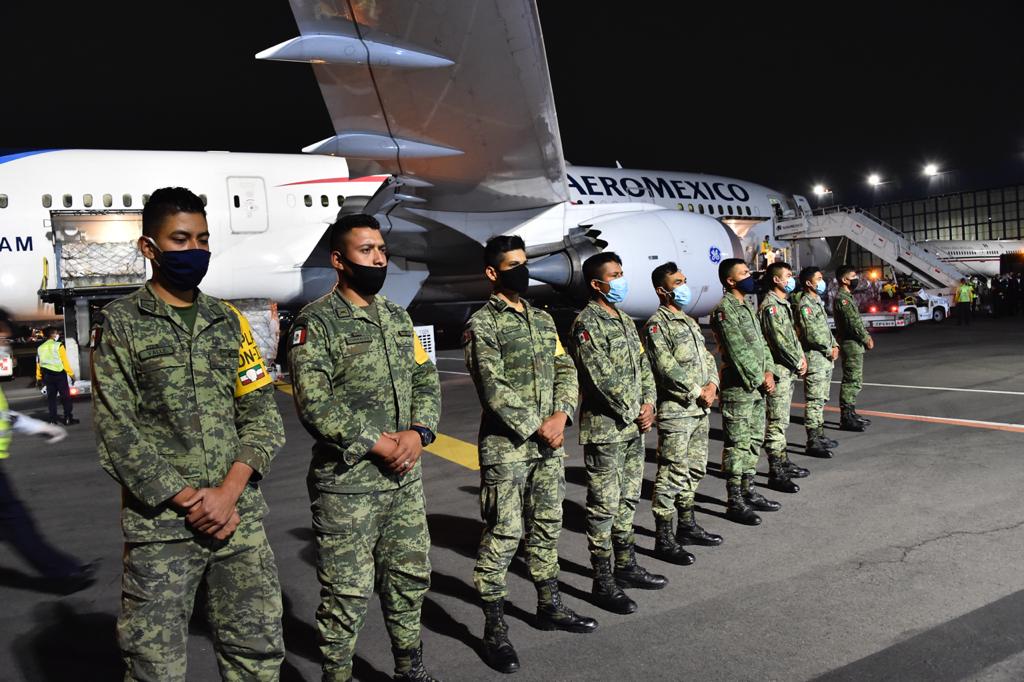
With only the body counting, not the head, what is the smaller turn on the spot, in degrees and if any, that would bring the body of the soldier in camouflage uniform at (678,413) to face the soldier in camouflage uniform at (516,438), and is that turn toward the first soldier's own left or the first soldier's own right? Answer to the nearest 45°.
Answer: approximately 90° to the first soldier's own right

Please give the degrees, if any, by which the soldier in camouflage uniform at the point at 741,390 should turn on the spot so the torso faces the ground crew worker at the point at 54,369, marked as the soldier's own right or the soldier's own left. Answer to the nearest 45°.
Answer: approximately 135° to the soldier's own right

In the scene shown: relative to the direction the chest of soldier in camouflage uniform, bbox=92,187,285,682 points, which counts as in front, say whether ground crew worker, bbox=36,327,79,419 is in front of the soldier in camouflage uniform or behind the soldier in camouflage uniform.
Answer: behind

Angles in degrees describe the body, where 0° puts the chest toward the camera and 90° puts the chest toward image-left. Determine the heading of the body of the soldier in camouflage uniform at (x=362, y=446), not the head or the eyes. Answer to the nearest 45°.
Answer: approximately 315°

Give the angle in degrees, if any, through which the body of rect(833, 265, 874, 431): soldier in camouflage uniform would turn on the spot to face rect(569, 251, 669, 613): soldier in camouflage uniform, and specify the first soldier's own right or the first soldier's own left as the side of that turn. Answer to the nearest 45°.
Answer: approximately 90° to the first soldier's own right

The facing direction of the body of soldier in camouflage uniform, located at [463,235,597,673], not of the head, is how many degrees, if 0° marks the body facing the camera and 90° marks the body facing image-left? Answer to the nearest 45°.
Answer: approximately 315°

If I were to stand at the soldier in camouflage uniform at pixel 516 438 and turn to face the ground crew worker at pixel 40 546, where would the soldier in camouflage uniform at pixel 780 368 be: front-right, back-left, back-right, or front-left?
back-right

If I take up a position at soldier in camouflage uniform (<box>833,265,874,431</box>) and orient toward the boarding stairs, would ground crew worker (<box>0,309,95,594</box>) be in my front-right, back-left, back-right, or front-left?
back-left

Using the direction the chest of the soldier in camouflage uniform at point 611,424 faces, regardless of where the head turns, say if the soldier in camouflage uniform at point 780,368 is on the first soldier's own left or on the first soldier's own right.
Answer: on the first soldier's own left
